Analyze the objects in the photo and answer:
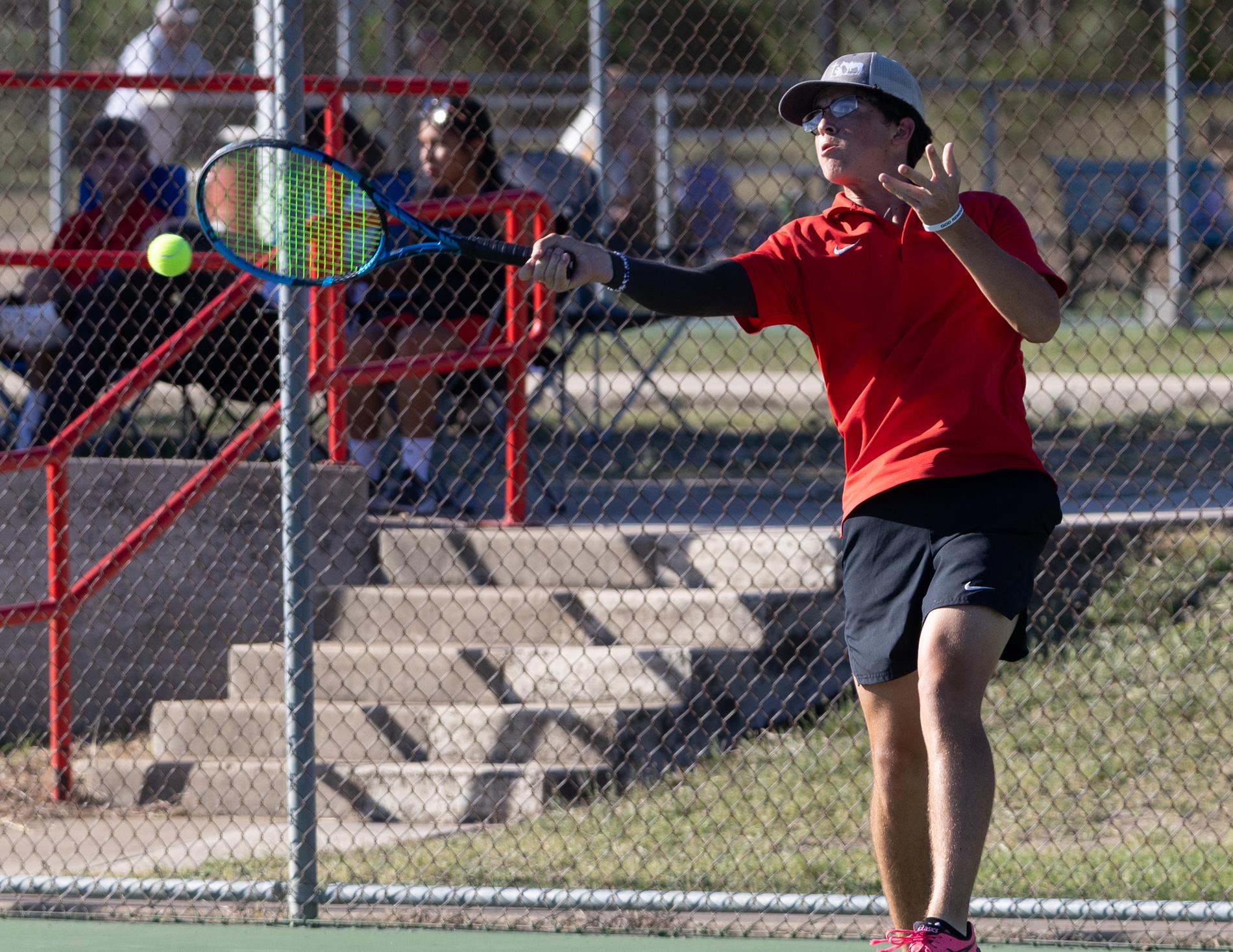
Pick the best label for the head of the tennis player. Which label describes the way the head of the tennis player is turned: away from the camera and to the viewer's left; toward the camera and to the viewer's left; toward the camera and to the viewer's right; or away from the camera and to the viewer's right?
toward the camera and to the viewer's left

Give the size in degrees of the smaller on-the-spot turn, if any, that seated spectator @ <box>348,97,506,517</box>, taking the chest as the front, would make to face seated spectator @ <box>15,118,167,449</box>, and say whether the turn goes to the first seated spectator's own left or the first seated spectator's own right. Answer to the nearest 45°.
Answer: approximately 45° to the first seated spectator's own right

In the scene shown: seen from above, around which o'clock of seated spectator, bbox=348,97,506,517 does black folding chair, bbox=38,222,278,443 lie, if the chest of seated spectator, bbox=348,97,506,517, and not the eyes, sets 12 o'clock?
black folding chair, bbox=38,222,278,443 is roughly at 2 o'clock from seated spectator, bbox=348,97,506,517.

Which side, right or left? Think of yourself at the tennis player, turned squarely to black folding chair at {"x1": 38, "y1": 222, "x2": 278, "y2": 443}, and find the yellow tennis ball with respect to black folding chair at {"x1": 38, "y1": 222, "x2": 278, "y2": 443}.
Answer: left

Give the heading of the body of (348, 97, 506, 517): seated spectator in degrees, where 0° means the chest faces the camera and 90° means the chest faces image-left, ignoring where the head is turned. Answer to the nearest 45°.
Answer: approximately 45°

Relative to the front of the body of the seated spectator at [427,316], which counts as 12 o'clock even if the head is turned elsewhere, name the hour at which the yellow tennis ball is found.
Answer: The yellow tennis ball is roughly at 11 o'clock from the seated spectator.
